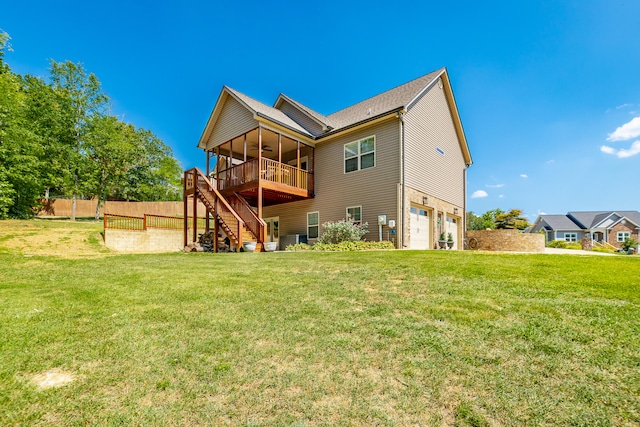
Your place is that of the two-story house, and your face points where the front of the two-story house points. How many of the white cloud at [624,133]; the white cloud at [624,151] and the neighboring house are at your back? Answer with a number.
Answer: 0

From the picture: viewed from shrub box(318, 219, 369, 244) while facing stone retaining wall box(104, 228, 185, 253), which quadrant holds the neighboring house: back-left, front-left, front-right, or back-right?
back-right

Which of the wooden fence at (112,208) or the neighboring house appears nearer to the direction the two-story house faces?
the neighboring house

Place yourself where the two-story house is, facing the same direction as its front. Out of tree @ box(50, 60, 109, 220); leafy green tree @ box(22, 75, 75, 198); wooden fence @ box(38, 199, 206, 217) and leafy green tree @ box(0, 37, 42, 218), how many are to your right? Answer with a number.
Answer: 0

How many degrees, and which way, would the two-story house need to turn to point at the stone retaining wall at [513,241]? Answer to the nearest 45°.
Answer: approximately 45° to its right

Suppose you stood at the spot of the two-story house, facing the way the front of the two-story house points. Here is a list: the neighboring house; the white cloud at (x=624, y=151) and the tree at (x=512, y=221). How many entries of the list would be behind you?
0

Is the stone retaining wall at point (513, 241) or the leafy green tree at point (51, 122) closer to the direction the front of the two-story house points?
the stone retaining wall

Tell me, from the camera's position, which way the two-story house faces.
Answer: facing away from the viewer and to the right of the viewer

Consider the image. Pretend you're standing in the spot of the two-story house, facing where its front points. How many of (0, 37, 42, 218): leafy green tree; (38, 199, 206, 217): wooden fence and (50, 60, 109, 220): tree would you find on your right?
0

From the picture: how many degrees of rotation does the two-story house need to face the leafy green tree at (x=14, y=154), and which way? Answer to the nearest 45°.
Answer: approximately 135° to its left

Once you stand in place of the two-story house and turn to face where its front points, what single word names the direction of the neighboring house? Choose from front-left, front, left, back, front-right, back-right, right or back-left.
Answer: front

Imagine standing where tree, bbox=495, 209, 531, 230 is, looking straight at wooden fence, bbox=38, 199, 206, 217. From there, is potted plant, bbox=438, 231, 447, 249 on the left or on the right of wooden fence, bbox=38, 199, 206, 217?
left

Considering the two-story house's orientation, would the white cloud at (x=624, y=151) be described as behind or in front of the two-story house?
in front

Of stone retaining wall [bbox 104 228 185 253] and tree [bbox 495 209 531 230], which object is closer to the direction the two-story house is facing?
the tree

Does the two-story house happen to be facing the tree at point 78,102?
no

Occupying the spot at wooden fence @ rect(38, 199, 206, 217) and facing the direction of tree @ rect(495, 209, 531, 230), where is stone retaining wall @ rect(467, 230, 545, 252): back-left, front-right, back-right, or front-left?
front-right

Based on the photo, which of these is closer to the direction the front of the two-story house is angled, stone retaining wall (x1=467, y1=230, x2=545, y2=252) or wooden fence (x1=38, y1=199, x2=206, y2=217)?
the stone retaining wall
